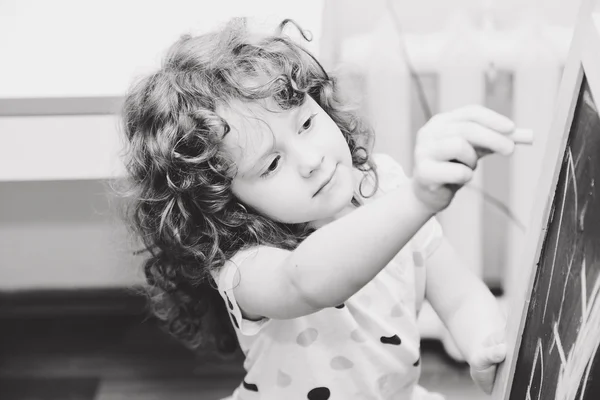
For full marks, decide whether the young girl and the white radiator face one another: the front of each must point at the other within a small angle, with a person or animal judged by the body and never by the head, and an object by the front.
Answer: no

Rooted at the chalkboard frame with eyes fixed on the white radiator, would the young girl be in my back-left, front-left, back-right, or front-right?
front-left

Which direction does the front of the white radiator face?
toward the camera

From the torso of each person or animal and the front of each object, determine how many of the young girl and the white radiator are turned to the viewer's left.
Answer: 0

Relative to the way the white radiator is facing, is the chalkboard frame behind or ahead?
ahead

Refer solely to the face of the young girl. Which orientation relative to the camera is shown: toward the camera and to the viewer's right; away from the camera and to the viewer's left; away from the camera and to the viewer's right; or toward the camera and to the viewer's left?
toward the camera and to the viewer's right

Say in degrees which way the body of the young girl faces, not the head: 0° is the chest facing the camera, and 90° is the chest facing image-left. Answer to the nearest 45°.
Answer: approximately 315°
